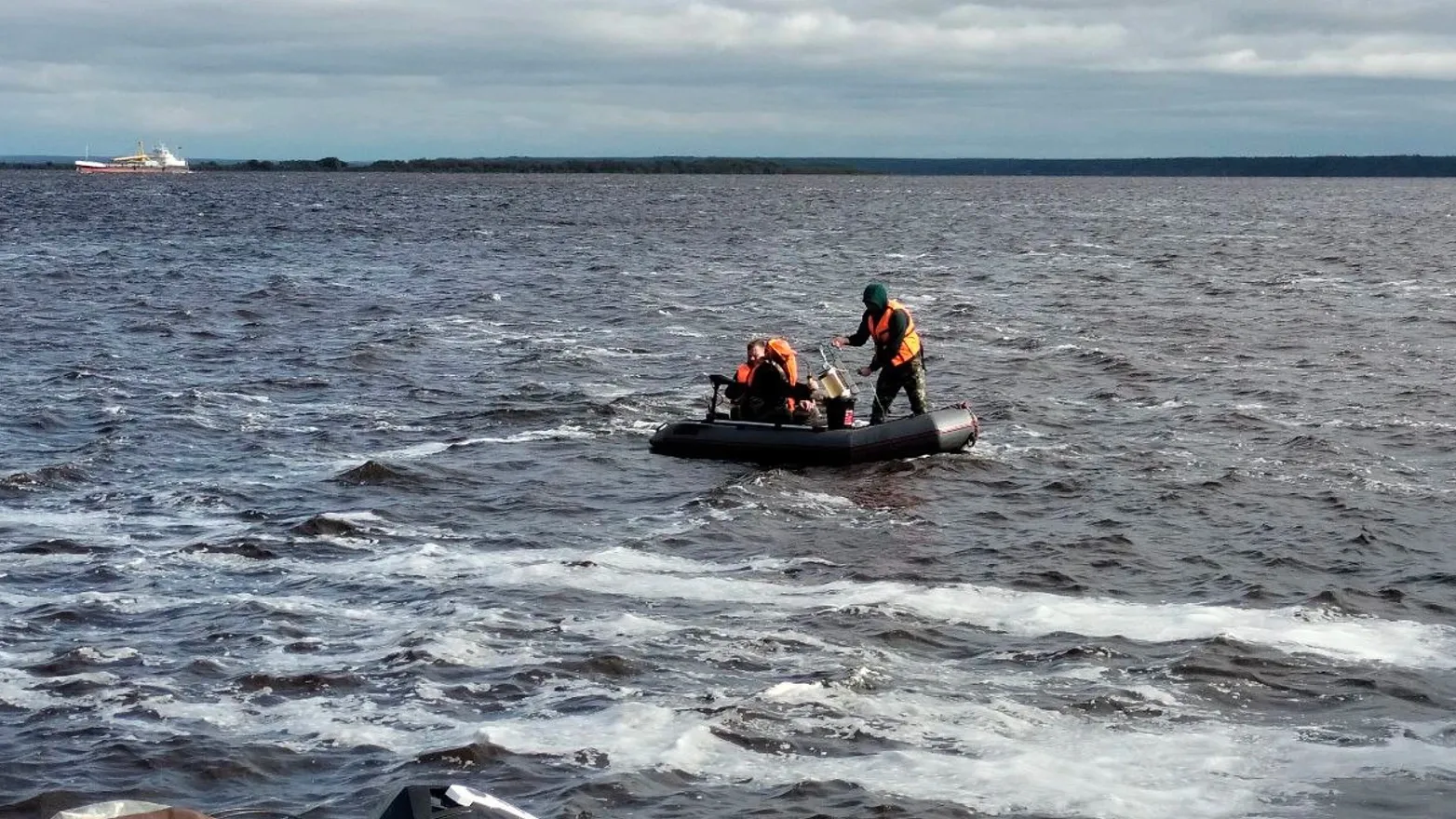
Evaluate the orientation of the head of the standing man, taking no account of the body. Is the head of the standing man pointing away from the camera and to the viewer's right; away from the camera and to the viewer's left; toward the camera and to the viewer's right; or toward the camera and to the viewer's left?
toward the camera and to the viewer's left

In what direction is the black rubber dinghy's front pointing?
to the viewer's right

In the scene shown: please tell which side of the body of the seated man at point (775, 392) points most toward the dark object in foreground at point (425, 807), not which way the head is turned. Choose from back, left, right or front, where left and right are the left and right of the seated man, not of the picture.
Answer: right

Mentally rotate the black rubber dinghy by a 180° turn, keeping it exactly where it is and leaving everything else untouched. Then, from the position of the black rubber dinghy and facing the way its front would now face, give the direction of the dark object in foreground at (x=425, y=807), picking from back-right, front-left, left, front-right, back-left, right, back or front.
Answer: left

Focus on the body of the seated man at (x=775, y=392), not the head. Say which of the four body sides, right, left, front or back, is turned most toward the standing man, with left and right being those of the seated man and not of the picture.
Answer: front
